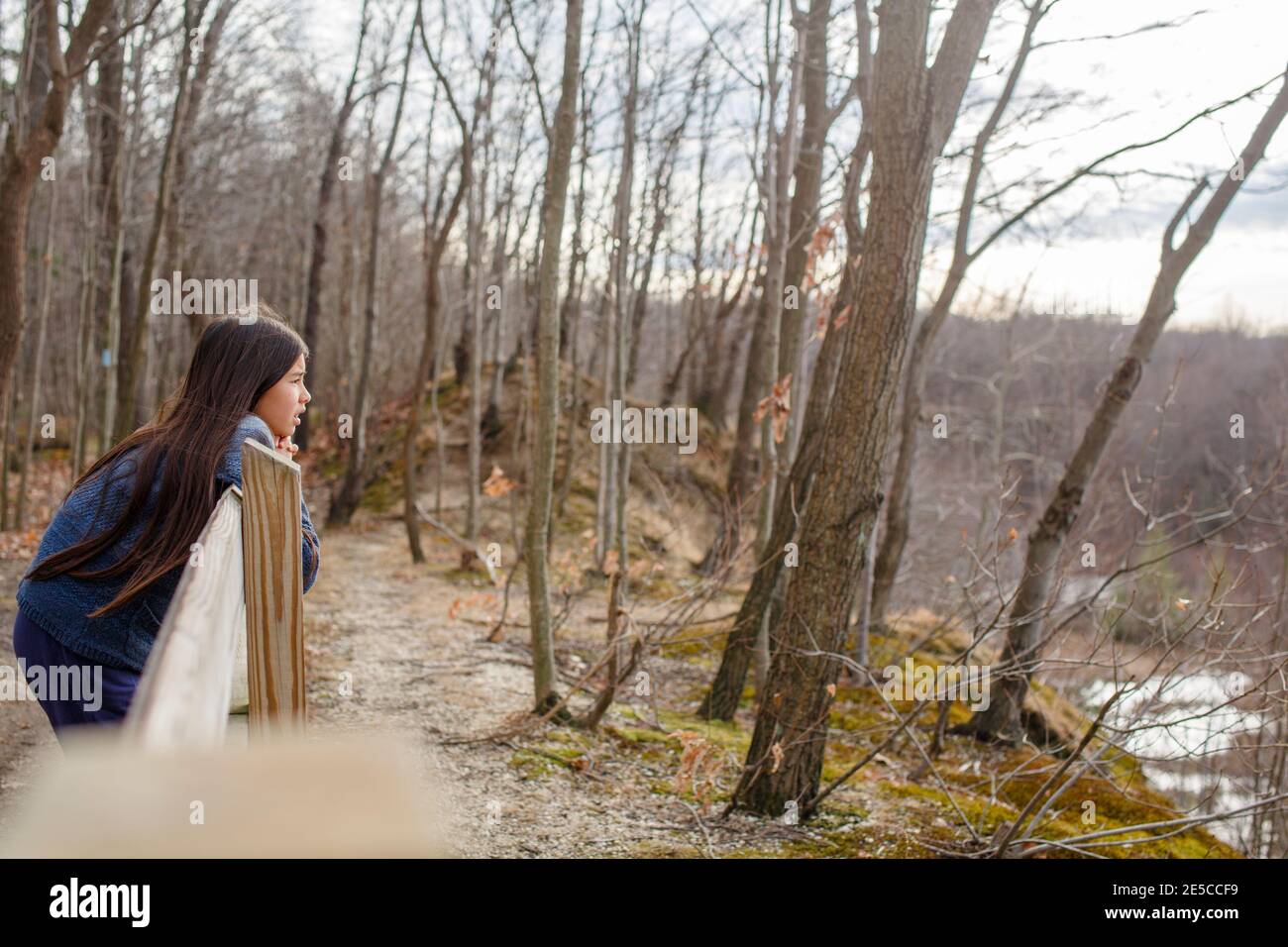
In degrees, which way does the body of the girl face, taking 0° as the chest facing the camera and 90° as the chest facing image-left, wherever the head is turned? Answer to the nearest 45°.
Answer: approximately 270°

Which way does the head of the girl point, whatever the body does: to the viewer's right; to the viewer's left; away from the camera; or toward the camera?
to the viewer's right
